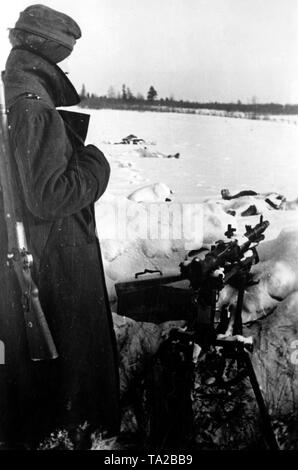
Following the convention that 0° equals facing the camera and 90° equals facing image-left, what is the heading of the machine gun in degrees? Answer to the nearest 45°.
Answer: approximately 225°
